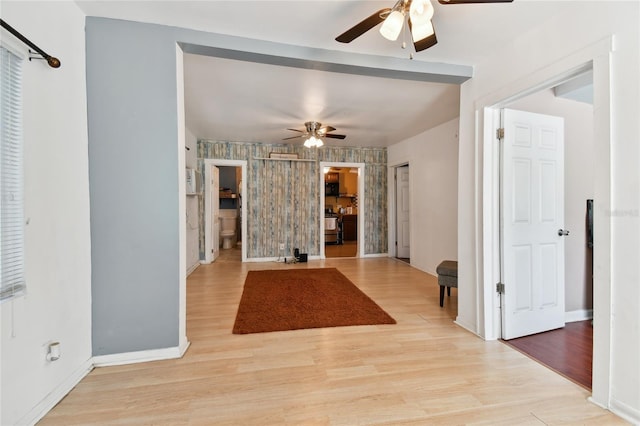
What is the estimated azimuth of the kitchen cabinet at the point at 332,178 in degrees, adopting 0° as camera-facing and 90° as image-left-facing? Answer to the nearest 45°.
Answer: approximately 0°

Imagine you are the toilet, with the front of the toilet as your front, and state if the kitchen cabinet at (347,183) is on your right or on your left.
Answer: on your left

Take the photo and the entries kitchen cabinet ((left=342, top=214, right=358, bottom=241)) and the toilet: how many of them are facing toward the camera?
2

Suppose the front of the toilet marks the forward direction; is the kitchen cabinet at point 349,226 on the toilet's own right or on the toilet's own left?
on the toilet's own left

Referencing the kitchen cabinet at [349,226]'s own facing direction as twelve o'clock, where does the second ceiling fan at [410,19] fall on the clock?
The second ceiling fan is roughly at 12 o'clock from the kitchen cabinet.

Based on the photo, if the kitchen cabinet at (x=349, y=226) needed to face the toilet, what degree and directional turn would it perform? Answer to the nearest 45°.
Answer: approximately 45° to its right

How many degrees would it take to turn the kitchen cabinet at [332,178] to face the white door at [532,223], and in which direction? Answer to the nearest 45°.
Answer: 0° — it already faces it

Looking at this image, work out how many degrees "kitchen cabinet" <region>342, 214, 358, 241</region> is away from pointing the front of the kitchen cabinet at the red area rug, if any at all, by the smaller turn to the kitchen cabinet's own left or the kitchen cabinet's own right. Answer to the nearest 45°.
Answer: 0° — it already faces it
